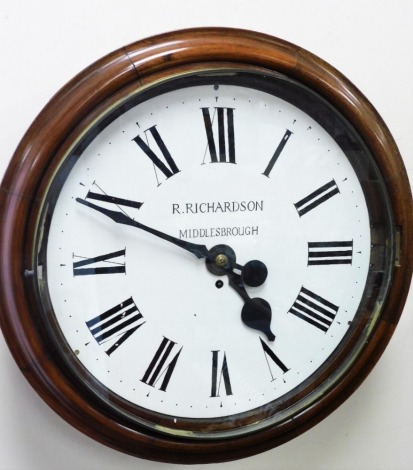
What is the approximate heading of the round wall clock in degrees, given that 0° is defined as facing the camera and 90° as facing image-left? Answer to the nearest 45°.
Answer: approximately 0°
